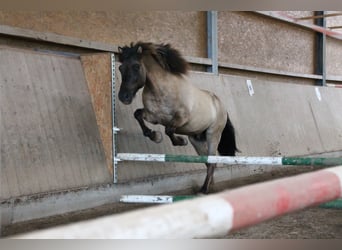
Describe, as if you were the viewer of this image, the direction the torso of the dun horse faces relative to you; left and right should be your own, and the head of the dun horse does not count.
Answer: facing the viewer and to the left of the viewer

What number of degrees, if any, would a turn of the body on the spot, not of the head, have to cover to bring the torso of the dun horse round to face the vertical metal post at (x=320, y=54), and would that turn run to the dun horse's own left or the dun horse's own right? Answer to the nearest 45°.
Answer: approximately 180°
